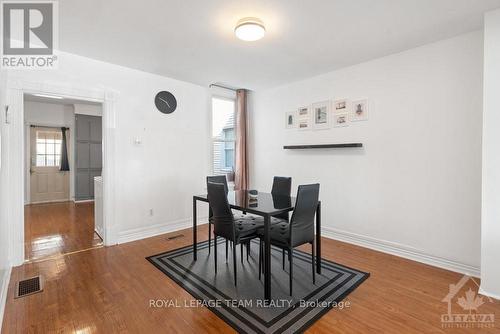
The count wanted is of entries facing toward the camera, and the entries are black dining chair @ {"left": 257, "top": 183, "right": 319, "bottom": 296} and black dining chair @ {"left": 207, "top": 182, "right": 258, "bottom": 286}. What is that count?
0

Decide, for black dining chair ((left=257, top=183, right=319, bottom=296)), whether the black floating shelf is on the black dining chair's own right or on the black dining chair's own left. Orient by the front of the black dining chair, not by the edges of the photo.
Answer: on the black dining chair's own right

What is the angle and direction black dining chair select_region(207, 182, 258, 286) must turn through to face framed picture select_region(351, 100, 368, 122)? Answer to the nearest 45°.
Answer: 0° — it already faces it

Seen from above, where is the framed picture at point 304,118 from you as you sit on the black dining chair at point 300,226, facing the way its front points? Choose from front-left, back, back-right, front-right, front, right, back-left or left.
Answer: front-right

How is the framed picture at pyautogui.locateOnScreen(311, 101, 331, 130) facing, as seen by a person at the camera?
facing the viewer and to the left of the viewer

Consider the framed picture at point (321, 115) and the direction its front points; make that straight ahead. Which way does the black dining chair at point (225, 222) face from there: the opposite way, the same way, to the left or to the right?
the opposite way

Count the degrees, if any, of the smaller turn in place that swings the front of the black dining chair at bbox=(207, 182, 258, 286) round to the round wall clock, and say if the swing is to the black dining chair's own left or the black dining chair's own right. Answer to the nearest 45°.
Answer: approximately 90° to the black dining chair's own left

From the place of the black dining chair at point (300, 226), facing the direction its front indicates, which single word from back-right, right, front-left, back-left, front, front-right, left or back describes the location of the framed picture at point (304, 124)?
front-right

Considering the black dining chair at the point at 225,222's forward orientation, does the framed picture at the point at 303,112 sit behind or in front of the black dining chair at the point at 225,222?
in front

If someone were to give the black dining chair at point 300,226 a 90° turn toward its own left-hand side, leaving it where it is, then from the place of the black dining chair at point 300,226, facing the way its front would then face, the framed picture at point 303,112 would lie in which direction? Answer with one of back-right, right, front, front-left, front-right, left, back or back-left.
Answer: back-right

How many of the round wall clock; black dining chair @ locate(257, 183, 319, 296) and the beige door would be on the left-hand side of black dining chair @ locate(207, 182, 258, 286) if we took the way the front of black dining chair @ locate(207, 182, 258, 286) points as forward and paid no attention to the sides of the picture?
2

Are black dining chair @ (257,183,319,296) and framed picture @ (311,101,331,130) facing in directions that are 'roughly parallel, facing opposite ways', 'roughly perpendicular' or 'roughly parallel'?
roughly perpendicular

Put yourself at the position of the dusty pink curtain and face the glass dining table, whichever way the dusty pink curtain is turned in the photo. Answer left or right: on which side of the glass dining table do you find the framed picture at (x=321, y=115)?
left

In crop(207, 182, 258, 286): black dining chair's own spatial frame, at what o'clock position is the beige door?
The beige door is roughly at 9 o'clock from the black dining chair.
